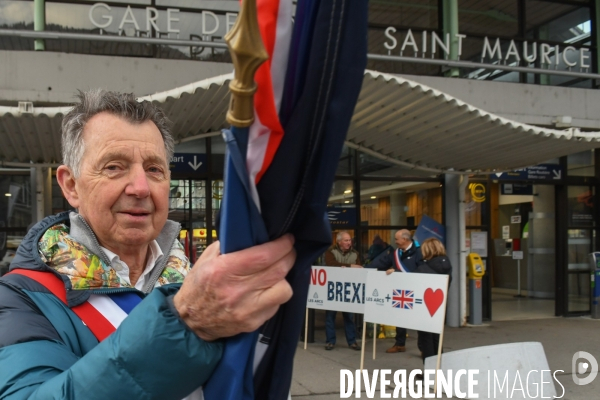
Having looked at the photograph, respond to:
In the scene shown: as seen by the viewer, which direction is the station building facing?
toward the camera

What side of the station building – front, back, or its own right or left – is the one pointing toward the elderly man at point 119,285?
front

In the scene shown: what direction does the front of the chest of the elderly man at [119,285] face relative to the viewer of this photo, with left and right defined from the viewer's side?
facing the viewer and to the right of the viewer

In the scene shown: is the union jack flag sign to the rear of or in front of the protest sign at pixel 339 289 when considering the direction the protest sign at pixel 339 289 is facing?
in front

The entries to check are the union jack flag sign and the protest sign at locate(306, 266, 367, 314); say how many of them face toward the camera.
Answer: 2

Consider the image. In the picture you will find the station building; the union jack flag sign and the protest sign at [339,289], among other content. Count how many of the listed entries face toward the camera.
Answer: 3

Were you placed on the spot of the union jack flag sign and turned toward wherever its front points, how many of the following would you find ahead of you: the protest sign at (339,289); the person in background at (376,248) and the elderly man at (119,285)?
1

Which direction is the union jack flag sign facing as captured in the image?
toward the camera

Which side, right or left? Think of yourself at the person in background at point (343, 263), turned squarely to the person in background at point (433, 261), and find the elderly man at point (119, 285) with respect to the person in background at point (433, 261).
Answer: right

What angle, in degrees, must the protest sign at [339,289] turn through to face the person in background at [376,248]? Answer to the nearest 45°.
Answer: approximately 180°

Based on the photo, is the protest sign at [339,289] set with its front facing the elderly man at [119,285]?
yes
